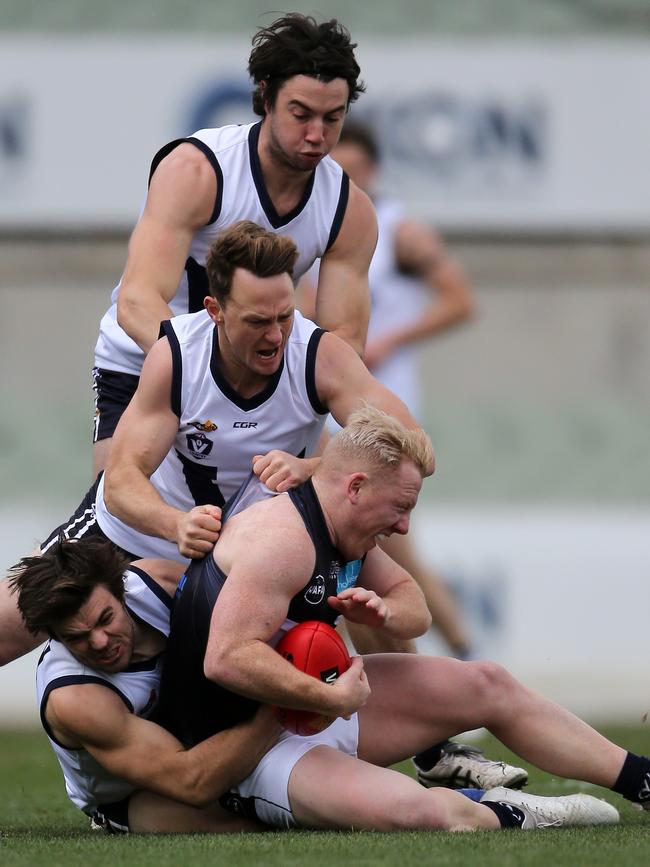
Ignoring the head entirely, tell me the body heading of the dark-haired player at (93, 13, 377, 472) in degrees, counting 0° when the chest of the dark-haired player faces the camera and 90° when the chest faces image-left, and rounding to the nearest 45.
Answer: approximately 315°

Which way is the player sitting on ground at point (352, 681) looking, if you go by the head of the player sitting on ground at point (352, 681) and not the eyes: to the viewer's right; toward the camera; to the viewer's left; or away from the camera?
to the viewer's right

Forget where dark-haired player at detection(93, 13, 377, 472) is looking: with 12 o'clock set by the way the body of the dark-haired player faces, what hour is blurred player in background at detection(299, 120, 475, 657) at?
The blurred player in background is roughly at 8 o'clock from the dark-haired player.

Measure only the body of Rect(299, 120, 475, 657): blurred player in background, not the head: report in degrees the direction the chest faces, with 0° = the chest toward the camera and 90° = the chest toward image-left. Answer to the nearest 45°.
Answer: approximately 45°
